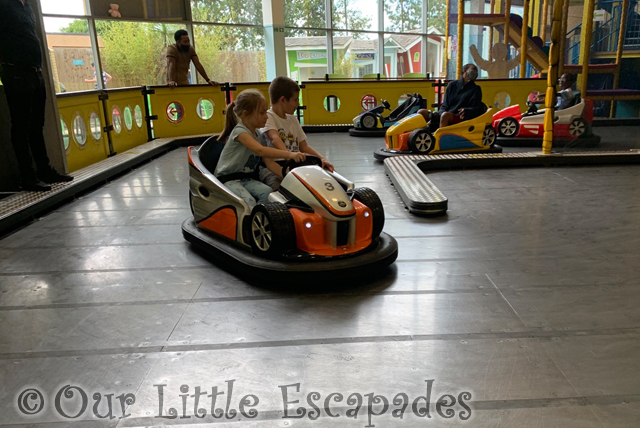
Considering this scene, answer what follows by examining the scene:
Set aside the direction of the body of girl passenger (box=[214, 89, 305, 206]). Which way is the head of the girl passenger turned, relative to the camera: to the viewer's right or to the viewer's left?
to the viewer's right

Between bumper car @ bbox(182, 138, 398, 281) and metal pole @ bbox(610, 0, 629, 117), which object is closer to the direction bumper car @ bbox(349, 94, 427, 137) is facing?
the bumper car

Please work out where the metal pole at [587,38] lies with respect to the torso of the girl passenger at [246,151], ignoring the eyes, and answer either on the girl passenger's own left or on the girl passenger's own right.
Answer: on the girl passenger's own left

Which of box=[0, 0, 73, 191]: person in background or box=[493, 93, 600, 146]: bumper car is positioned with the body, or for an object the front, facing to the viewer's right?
the person in background

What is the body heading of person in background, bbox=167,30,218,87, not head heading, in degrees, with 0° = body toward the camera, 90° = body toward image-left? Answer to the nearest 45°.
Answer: approximately 315°

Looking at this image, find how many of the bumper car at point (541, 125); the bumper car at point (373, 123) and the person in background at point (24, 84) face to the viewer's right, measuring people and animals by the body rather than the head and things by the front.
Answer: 1

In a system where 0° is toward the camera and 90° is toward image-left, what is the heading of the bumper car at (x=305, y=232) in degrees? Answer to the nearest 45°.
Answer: approximately 315°

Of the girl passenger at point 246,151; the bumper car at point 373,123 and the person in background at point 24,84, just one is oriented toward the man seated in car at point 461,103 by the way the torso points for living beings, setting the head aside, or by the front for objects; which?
the person in background

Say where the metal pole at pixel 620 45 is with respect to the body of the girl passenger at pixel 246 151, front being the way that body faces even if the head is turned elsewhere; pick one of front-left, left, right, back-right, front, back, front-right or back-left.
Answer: left

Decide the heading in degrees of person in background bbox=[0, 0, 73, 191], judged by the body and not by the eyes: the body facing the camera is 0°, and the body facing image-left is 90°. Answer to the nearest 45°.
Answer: approximately 270°

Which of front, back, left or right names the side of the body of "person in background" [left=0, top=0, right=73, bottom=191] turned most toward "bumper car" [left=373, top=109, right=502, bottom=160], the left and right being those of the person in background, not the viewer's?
front

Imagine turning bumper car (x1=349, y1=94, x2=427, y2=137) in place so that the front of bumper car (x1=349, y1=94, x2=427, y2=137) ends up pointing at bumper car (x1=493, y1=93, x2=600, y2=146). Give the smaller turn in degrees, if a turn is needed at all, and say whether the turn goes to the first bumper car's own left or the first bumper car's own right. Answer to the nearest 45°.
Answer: approximately 180°

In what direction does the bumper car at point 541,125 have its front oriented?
to the viewer's left

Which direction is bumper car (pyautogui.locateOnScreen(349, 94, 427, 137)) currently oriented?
to the viewer's left

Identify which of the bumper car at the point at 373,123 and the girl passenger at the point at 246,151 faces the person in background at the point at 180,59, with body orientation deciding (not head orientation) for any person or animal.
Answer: the bumper car
